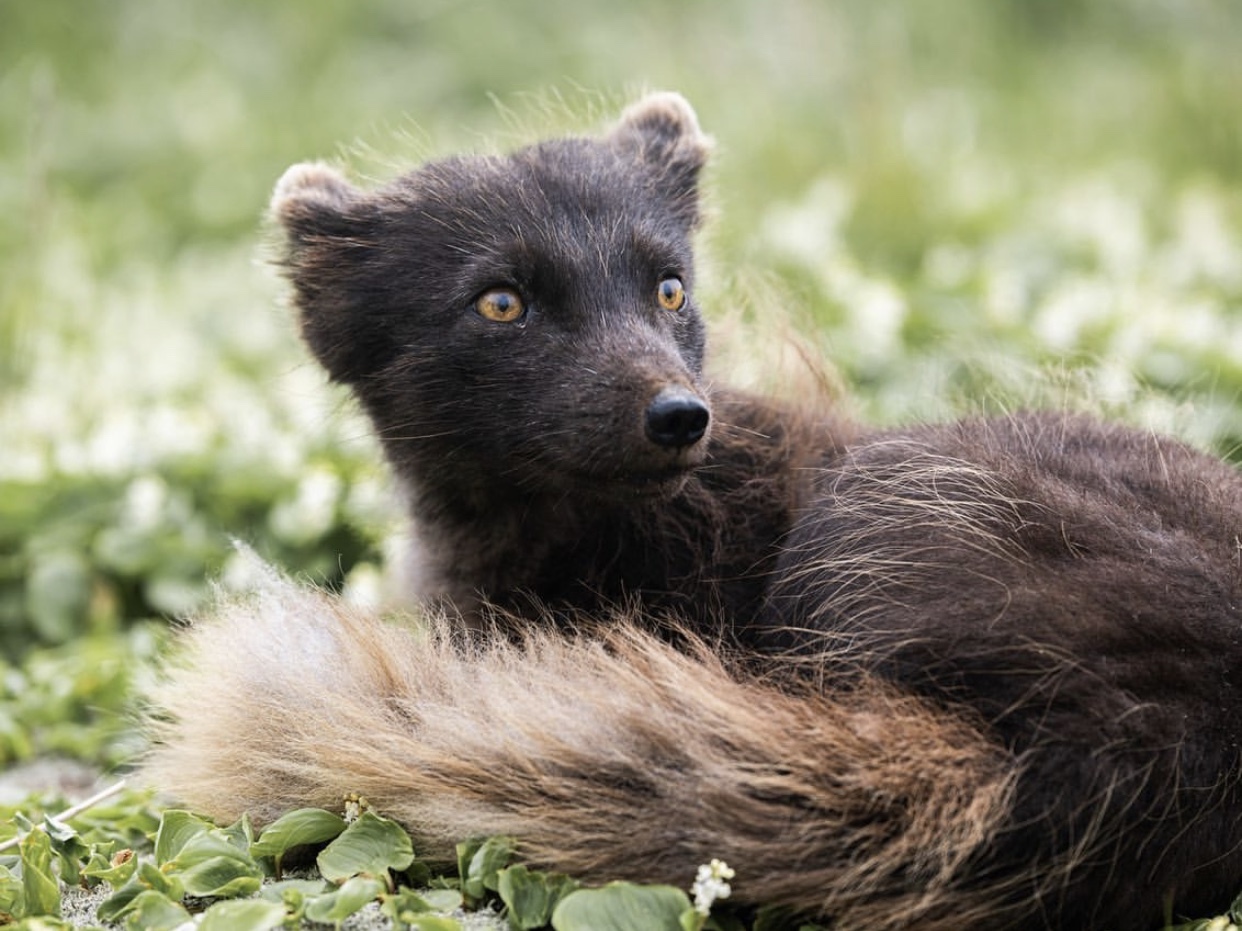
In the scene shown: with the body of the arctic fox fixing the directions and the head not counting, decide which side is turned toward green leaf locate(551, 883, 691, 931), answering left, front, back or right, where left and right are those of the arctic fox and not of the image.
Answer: left

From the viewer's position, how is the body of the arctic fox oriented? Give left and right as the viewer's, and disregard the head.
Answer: facing to the left of the viewer

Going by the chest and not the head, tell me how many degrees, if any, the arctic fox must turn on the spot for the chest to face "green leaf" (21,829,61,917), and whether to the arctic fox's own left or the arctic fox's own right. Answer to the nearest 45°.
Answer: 0° — it already faces it

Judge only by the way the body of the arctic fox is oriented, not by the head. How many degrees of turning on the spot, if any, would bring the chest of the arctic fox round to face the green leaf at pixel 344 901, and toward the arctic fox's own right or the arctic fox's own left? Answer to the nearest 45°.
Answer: approximately 45° to the arctic fox's own left

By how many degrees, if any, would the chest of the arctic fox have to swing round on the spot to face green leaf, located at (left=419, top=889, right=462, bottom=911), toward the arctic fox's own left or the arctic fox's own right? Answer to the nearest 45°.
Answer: approximately 45° to the arctic fox's own left

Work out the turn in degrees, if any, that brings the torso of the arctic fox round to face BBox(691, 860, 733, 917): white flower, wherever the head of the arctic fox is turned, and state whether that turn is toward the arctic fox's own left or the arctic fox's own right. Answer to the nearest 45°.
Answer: approximately 90° to the arctic fox's own left

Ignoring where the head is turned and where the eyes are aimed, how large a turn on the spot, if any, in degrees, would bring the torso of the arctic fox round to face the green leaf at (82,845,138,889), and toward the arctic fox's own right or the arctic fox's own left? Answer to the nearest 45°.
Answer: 0° — it already faces it

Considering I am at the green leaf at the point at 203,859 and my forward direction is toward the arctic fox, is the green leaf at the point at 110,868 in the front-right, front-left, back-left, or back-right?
back-left

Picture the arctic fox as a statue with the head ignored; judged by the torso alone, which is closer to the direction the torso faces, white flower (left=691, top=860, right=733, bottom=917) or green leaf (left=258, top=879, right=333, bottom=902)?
the green leaf
